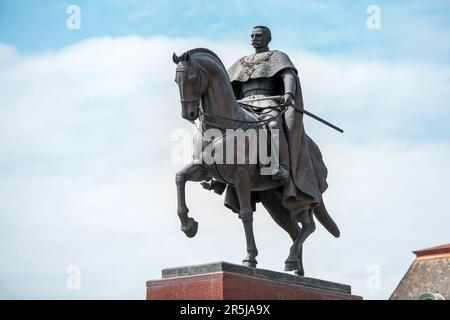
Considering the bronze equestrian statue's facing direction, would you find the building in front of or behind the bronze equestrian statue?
behind

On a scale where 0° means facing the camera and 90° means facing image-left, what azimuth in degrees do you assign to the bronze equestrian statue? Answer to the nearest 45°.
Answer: approximately 45°
